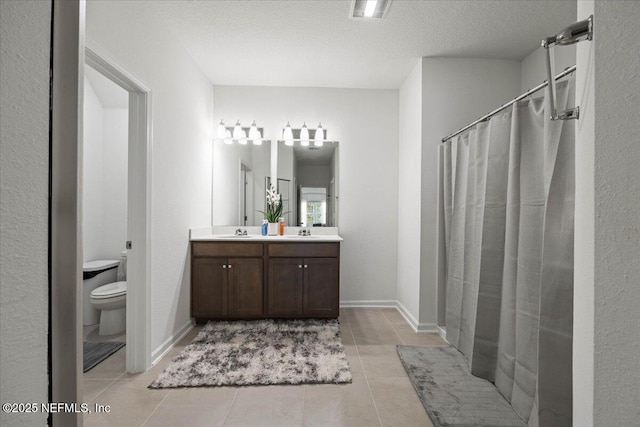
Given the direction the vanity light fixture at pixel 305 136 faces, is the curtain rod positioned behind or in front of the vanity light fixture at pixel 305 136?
in front

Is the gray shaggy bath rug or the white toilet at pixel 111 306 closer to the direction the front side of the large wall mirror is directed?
the gray shaggy bath rug

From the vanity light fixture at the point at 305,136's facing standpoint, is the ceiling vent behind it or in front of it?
in front

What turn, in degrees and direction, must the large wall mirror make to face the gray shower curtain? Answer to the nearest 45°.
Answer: approximately 45° to its left

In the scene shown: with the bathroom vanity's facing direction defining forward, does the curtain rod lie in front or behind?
in front

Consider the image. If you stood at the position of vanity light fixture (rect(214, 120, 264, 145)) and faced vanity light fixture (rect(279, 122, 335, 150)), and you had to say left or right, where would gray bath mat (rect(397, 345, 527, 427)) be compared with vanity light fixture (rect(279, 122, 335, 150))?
right

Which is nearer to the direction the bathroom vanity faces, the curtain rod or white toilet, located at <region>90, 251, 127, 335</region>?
the curtain rod

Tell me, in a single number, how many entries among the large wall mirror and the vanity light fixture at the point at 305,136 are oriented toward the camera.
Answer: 2
